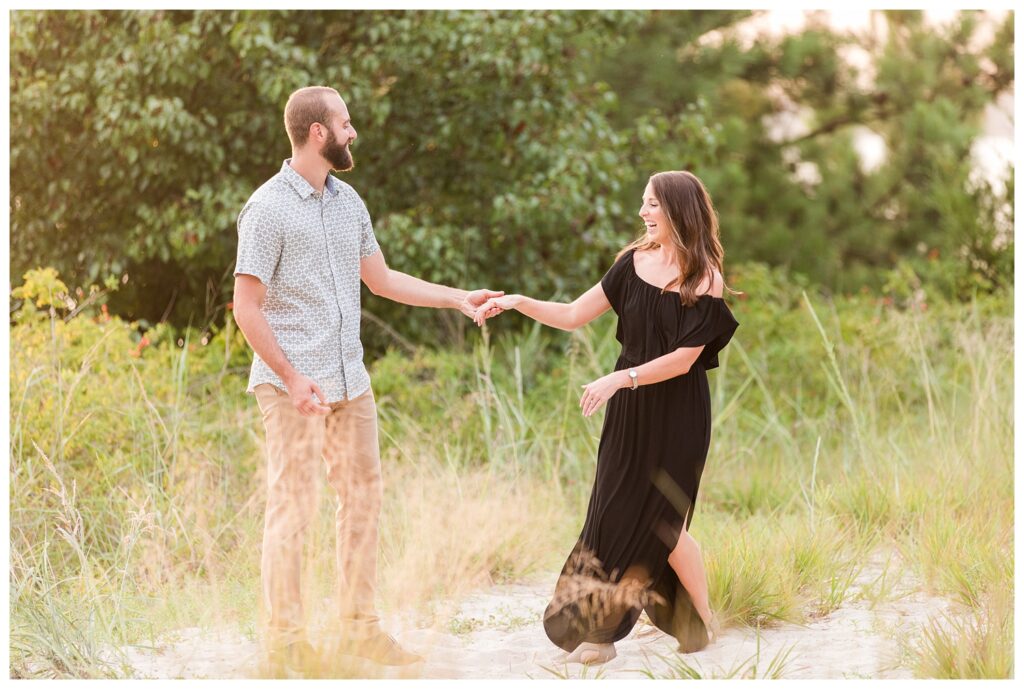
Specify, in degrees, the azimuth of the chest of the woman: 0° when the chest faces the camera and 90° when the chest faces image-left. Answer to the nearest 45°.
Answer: approximately 45°

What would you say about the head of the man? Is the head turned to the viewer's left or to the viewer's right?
to the viewer's right

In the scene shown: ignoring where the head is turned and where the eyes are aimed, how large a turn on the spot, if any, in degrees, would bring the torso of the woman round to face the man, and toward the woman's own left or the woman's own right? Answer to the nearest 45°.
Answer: approximately 45° to the woman's own right

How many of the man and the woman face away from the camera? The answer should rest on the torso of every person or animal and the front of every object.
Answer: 0

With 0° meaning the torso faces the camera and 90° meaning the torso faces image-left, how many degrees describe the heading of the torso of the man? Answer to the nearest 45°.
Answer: approximately 315°

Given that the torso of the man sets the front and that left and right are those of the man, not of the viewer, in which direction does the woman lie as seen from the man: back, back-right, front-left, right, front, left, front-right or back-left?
front-left
